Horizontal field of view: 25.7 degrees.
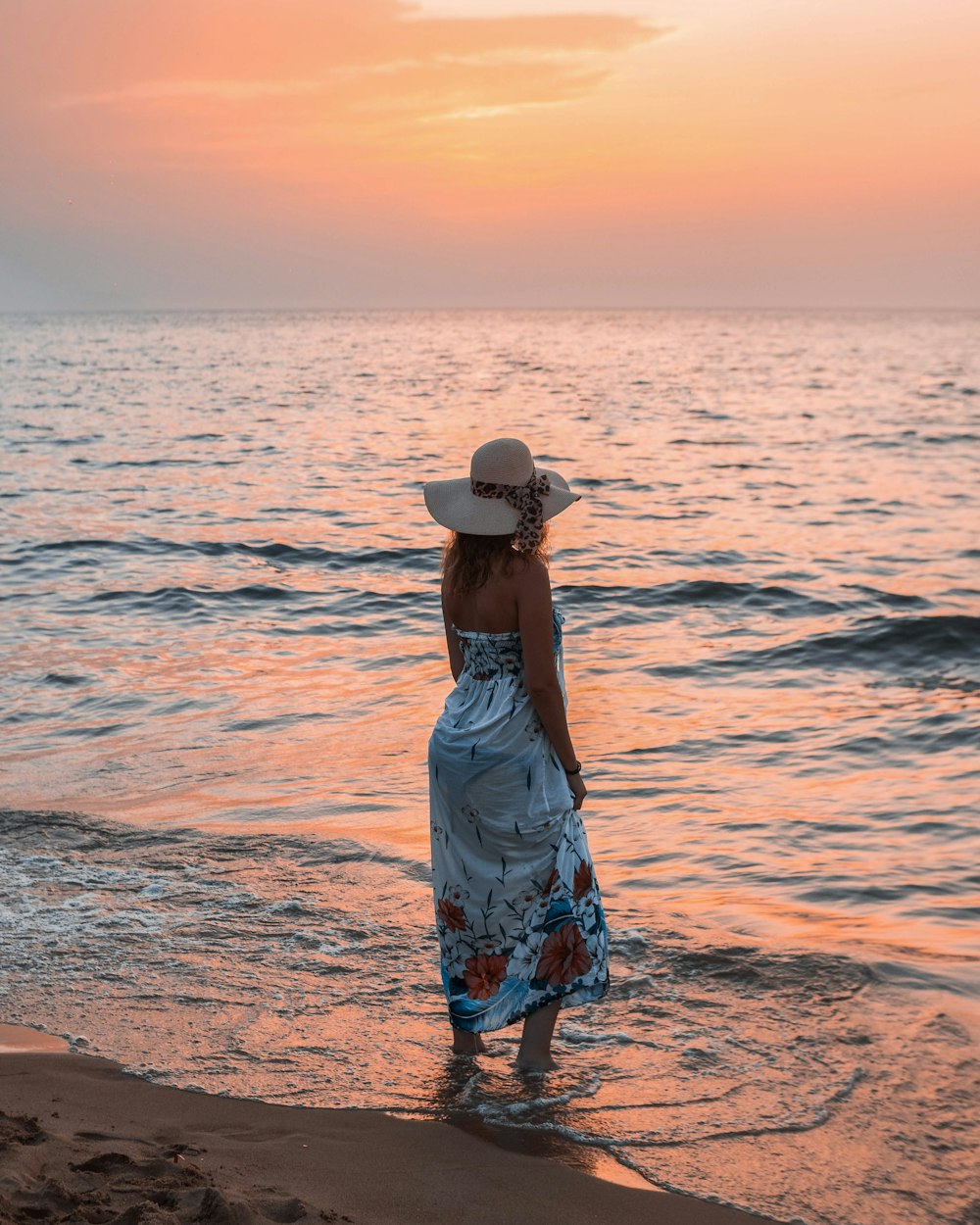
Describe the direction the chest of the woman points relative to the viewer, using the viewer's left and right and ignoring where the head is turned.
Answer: facing away from the viewer and to the right of the viewer

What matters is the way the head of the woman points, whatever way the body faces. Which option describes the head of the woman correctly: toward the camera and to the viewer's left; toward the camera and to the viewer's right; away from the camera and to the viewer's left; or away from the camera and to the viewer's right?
away from the camera and to the viewer's right

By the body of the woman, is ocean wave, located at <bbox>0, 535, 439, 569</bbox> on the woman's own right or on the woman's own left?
on the woman's own left

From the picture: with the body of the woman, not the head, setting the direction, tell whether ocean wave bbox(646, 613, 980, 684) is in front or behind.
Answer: in front
